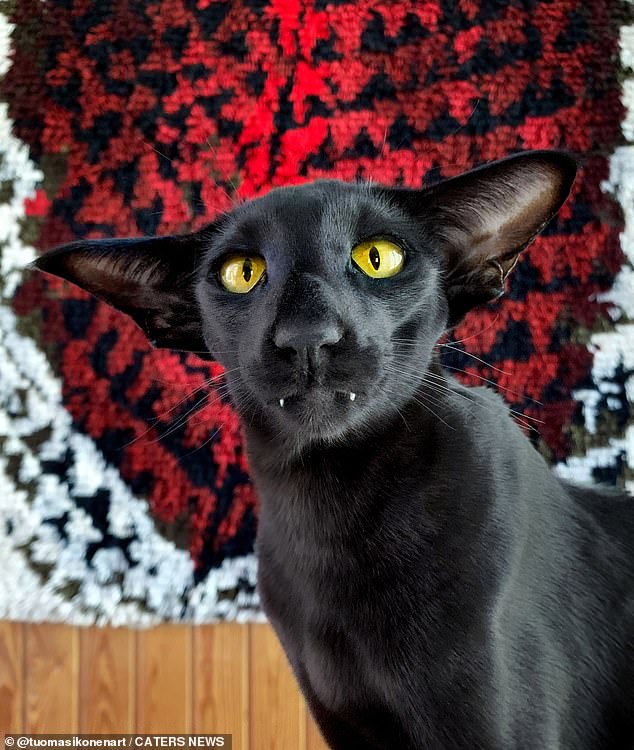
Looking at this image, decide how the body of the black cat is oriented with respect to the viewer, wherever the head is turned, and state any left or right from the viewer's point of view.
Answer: facing the viewer and to the left of the viewer
